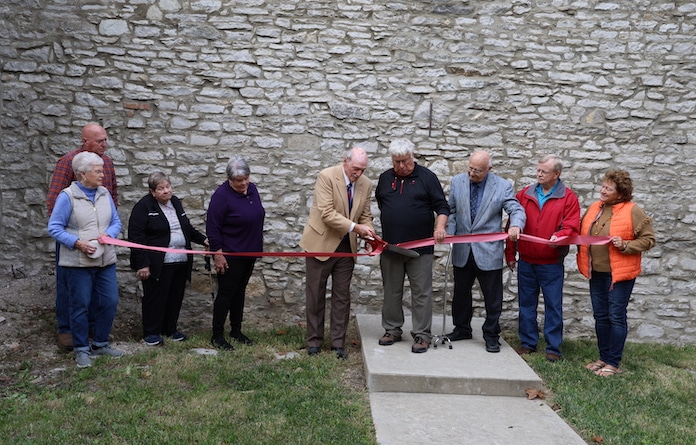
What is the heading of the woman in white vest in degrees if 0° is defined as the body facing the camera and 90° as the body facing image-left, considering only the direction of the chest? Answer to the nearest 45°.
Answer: approximately 315°

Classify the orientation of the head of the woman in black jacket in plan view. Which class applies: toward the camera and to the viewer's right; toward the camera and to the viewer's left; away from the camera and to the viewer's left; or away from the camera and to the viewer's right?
toward the camera and to the viewer's right

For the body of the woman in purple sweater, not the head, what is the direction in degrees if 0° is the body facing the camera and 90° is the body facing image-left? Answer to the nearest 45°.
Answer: approximately 315°
